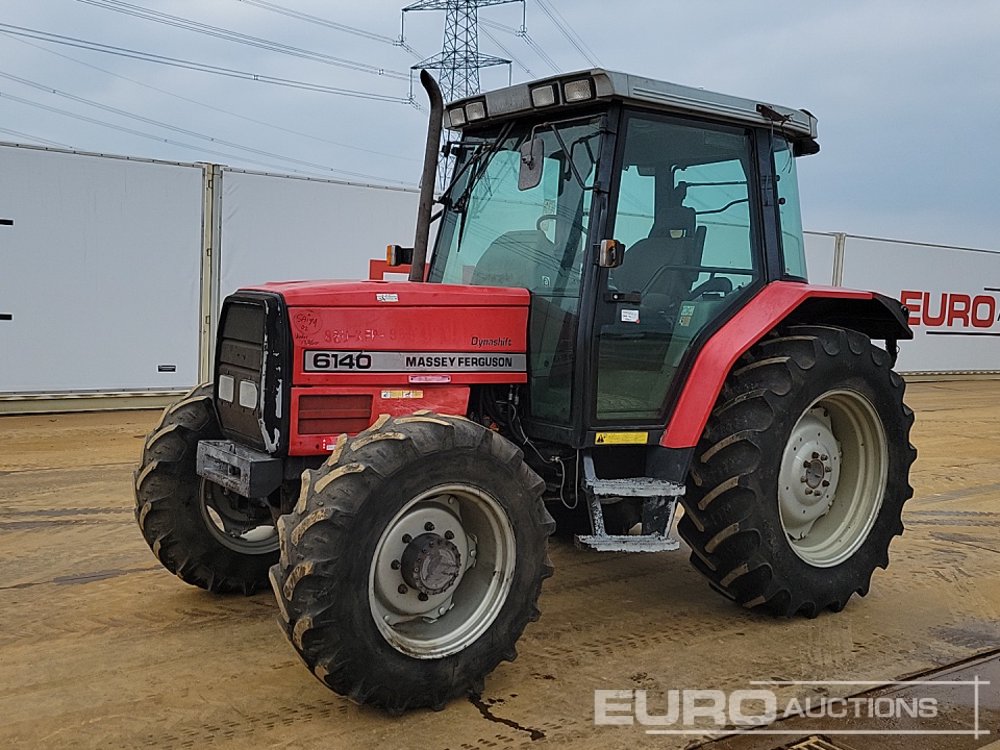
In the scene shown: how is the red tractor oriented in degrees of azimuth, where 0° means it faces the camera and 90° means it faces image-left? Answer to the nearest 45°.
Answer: approximately 45°
